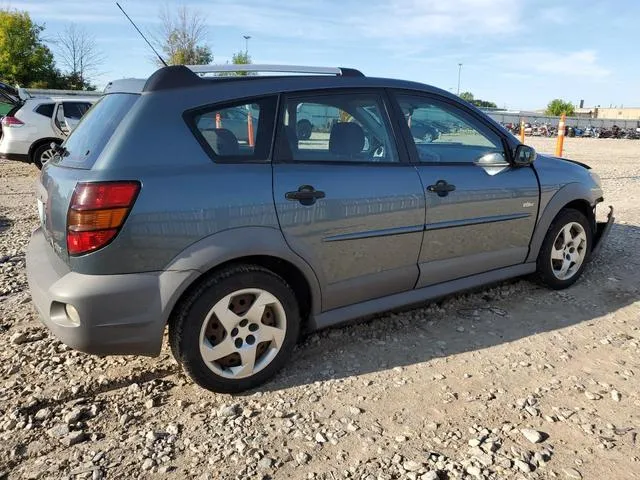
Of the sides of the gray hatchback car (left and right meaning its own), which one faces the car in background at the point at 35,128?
left

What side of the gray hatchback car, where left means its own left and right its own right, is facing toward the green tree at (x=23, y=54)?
left

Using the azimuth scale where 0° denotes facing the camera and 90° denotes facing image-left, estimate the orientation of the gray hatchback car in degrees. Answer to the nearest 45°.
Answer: approximately 225°
